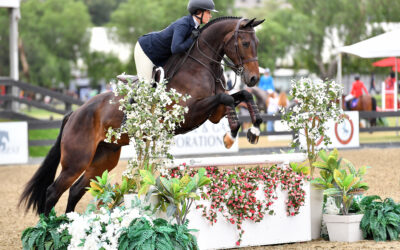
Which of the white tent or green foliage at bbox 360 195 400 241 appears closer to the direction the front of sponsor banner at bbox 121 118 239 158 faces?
the green foliage

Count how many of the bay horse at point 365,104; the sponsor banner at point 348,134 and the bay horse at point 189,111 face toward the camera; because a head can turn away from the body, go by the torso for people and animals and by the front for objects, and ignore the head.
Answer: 1

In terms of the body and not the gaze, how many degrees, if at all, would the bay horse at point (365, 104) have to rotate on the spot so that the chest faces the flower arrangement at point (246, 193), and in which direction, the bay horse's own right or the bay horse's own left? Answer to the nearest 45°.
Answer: approximately 90° to the bay horse's own left

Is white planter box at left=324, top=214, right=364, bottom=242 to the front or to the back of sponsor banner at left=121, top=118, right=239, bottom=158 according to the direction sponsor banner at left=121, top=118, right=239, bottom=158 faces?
to the front

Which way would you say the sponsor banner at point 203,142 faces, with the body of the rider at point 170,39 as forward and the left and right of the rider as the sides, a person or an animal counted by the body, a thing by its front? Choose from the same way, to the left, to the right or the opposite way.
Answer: to the right

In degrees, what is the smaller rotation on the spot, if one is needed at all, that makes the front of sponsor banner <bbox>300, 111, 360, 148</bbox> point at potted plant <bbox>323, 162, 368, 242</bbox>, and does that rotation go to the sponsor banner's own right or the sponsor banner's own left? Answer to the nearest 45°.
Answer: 0° — it already faces it

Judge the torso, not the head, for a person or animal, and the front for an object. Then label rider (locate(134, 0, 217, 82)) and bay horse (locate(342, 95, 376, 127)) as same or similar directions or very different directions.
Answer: very different directions

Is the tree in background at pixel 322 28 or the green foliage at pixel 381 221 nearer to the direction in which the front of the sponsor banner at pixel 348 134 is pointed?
the green foliage

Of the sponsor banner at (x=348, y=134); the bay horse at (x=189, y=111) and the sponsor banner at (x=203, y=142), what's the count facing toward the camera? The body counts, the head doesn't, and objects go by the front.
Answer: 2

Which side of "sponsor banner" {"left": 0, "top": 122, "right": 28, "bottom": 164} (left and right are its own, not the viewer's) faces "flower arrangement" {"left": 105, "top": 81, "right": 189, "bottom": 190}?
front

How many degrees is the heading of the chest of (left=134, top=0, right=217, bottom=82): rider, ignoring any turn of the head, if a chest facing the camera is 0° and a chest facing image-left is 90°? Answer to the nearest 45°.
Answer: approximately 270°

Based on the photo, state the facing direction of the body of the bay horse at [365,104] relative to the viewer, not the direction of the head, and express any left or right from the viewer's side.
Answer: facing to the left of the viewer

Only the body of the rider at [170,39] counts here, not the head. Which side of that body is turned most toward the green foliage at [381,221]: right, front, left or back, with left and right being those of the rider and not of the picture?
front

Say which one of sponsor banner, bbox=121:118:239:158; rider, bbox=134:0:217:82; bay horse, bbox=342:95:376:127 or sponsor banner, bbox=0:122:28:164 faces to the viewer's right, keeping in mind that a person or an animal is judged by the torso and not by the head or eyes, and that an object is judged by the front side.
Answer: the rider

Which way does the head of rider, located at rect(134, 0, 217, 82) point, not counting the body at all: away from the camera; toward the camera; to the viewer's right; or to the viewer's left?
to the viewer's right

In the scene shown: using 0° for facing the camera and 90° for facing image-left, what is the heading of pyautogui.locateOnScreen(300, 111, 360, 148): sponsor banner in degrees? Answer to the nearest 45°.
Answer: approximately 0°
